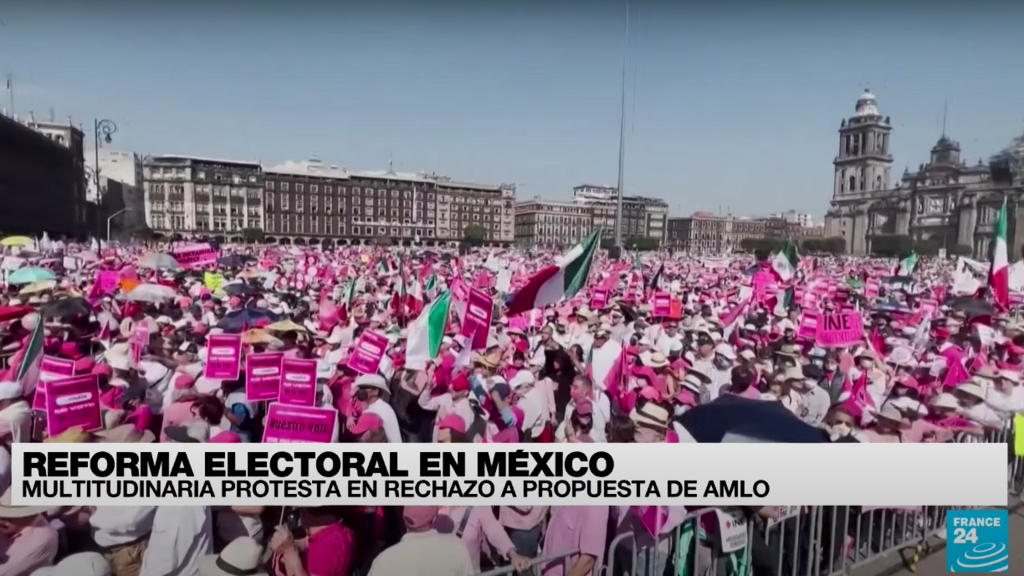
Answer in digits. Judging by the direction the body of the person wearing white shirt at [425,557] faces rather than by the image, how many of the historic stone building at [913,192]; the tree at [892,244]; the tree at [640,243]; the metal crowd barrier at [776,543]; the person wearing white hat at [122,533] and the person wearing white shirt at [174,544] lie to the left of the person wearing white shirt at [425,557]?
2

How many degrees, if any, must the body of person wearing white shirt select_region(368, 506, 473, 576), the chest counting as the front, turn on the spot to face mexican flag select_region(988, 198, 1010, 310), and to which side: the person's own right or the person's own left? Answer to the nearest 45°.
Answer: approximately 90° to the person's own right

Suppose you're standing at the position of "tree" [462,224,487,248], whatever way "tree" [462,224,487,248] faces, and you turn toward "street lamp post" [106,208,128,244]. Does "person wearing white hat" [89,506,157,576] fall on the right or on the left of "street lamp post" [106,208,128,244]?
left

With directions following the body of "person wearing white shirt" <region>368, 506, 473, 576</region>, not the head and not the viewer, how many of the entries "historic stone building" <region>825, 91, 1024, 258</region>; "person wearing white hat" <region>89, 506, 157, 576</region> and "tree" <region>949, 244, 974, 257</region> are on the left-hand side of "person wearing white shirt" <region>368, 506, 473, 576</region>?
1

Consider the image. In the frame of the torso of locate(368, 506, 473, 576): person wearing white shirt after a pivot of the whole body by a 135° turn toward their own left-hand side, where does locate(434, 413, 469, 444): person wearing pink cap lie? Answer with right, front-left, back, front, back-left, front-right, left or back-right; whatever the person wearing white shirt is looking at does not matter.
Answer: back-right

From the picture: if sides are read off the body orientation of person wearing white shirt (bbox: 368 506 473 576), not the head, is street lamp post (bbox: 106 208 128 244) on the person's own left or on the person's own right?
on the person's own left

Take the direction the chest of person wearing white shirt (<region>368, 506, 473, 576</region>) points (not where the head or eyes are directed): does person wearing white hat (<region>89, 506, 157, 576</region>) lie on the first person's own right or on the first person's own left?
on the first person's own left

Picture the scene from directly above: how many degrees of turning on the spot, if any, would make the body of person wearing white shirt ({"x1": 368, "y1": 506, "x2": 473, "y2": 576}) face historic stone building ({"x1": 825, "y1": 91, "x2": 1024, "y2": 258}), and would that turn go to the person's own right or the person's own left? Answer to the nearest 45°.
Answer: approximately 90° to the person's own right

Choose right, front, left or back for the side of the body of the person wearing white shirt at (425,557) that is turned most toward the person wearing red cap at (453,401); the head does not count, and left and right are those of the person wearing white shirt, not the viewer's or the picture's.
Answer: front

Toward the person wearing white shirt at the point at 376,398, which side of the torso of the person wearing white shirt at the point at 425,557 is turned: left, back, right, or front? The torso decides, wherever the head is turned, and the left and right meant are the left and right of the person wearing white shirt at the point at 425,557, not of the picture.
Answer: front

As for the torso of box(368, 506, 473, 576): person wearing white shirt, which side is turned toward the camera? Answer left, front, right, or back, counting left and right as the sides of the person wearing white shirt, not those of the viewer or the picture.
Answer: back

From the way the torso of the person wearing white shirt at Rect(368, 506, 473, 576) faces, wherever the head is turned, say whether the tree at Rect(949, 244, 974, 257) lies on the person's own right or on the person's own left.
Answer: on the person's own right

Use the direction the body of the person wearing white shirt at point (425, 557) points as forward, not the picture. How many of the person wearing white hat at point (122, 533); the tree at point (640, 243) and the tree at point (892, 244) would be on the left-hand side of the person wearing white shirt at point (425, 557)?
1

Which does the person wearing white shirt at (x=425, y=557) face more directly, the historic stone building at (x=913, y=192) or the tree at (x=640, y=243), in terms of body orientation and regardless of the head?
the tree

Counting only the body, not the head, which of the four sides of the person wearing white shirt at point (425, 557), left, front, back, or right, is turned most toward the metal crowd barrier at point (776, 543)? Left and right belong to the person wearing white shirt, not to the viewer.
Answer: right

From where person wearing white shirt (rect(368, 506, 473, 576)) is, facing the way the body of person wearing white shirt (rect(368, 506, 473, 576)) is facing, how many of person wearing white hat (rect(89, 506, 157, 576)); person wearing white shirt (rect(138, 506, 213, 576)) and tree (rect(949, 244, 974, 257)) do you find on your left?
2

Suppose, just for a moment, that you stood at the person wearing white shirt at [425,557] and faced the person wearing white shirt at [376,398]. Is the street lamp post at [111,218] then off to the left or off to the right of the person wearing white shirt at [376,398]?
left
